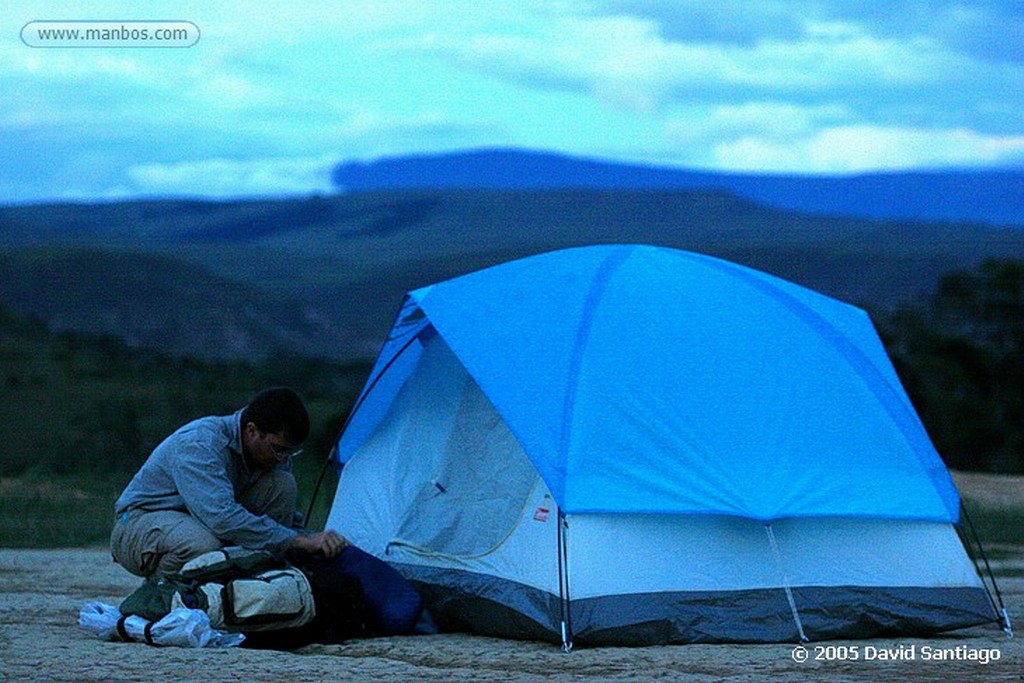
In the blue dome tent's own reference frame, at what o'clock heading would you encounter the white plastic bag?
The white plastic bag is roughly at 1 o'clock from the blue dome tent.

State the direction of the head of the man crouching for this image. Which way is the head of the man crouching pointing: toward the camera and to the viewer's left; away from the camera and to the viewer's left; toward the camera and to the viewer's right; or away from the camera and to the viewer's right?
toward the camera and to the viewer's right

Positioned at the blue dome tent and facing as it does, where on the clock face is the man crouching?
The man crouching is roughly at 1 o'clock from the blue dome tent.

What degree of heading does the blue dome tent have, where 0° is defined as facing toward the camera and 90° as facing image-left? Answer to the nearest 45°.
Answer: approximately 45°

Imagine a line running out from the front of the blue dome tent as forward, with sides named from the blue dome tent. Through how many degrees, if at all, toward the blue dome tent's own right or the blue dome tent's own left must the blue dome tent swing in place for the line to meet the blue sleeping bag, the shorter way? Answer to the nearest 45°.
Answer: approximately 45° to the blue dome tent's own right
